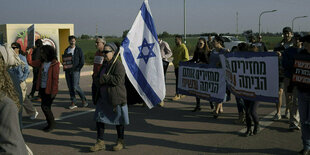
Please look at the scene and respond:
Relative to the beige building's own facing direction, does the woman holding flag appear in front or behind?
in front

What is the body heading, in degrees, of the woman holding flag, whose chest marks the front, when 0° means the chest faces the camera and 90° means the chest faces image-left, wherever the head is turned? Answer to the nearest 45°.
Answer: approximately 45°

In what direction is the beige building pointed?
toward the camera

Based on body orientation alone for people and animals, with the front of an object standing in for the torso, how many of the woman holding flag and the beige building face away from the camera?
0

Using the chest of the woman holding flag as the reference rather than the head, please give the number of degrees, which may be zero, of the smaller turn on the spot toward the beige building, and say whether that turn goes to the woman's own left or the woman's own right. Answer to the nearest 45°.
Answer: approximately 135° to the woman's own right
